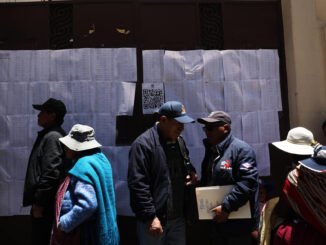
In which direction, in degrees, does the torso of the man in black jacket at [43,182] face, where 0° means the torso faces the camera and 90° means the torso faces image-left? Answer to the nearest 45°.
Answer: approximately 90°

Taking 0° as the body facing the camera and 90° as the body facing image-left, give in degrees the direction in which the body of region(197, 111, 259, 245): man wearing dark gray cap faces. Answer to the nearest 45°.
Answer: approximately 45°

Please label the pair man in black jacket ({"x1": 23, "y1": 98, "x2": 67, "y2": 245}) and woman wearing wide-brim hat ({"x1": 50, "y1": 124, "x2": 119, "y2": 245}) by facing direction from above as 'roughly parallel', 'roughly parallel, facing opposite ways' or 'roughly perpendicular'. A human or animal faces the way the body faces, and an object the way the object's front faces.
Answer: roughly parallel

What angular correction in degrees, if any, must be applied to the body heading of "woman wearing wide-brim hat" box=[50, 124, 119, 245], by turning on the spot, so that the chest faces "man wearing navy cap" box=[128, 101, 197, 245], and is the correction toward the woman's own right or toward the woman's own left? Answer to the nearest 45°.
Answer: approximately 180°

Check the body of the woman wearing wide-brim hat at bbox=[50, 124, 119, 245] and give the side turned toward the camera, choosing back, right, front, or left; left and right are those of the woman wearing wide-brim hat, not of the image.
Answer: left

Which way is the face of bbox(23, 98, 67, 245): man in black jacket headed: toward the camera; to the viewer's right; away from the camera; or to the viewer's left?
to the viewer's left

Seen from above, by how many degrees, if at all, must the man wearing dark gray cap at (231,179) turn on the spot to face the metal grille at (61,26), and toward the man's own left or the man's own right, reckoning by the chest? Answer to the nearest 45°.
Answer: approximately 45° to the man's own right

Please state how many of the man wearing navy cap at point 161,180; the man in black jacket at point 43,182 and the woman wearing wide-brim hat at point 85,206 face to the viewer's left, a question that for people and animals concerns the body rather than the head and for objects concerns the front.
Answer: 2
